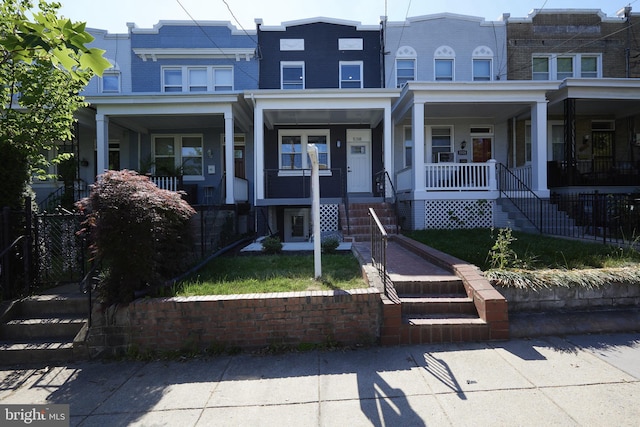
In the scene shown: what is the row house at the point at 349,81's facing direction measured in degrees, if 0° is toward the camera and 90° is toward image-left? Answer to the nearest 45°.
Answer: approximately 0°

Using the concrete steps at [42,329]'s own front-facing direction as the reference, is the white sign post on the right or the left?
on its left

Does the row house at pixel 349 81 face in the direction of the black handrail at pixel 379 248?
yes

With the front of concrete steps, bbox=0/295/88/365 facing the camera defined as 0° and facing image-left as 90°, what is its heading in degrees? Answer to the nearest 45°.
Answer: approximately 0°

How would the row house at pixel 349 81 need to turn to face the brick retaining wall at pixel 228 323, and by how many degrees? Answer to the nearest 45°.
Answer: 0° — it already faces it

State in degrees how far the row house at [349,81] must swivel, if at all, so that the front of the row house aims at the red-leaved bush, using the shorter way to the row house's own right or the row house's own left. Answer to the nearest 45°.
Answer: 0° — it already faces it

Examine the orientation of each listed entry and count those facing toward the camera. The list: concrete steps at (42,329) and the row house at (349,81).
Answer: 2
